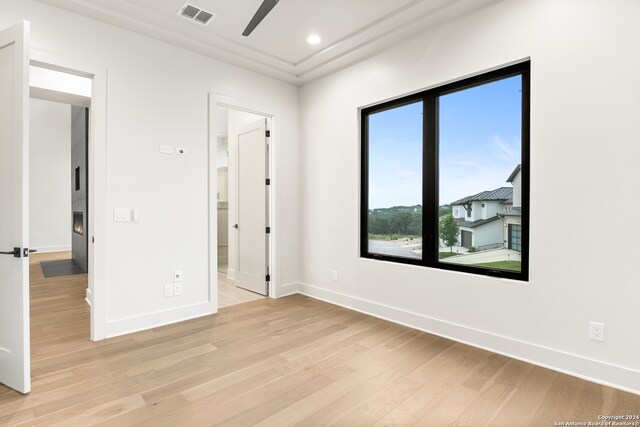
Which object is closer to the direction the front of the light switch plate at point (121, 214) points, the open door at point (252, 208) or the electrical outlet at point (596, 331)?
the electrical outlet

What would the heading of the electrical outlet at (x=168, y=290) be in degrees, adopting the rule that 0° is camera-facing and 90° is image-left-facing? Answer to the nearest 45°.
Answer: approximately 0°

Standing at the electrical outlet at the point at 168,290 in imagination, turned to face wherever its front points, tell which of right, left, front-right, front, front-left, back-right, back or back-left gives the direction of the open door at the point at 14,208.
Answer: front-right

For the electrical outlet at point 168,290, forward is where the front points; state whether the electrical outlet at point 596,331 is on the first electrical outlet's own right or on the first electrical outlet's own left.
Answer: on the first electrical outlet's own left

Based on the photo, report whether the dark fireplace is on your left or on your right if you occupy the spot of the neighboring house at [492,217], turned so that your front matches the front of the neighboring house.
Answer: on your right

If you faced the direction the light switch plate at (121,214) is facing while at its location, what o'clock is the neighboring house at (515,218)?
The neighboring house is roughly at 10 o'clock from the light switch plate.

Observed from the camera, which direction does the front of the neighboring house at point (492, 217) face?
facing the viewer and to the left of the viewer
